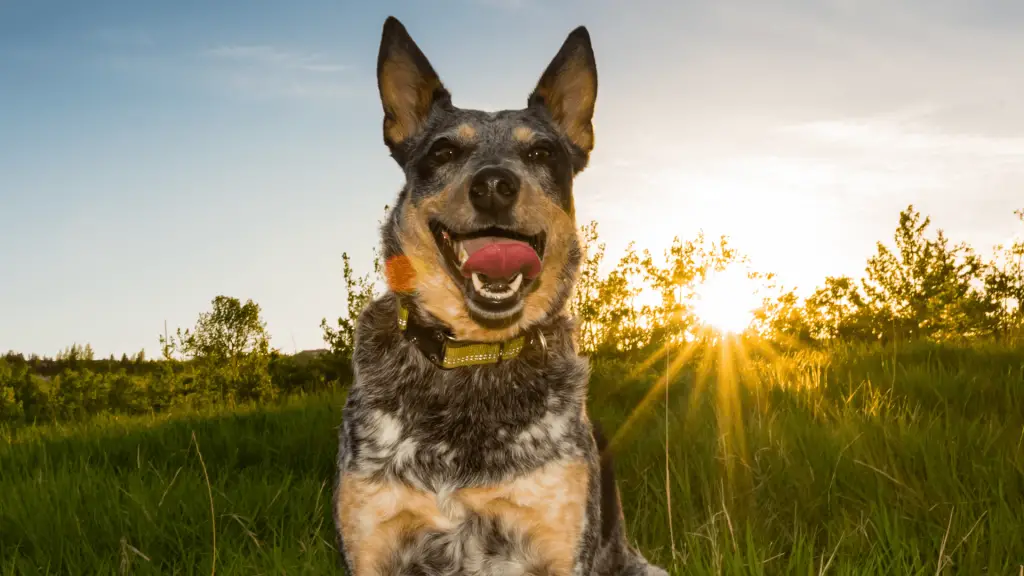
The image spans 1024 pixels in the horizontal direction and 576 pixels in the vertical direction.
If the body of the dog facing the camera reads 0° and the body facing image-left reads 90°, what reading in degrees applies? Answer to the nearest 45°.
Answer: approximately 0°

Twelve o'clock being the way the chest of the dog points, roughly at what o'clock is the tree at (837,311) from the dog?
The tree is roughly at 7 o'clock from the dog.

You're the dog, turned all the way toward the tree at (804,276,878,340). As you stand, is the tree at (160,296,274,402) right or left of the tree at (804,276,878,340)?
left

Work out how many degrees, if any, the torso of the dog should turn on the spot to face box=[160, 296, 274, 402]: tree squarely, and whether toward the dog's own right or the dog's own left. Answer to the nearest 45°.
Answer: approximately 135° to the dog's own right

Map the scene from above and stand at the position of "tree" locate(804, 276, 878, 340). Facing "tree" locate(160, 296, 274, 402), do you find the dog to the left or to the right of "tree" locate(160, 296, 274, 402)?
left
